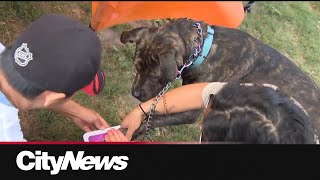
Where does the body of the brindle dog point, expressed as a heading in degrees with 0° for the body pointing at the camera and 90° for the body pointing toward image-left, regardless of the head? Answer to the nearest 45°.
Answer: approximately 90°

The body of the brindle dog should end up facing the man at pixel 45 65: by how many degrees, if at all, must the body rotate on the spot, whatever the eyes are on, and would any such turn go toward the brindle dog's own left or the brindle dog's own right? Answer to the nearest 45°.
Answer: approximately 45° to the brindle dog's own left

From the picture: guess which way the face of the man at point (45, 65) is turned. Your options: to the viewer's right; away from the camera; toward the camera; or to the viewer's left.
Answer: to the viewer's right
